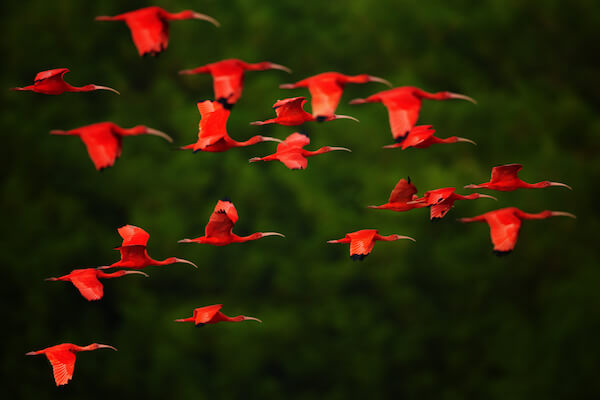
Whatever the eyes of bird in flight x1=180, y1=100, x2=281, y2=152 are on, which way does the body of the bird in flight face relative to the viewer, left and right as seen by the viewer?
facing to the right of the viewer

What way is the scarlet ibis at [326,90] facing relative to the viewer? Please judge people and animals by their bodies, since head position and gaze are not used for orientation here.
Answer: to the viewer's right

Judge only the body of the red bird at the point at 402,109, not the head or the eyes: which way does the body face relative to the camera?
to the viewer's right

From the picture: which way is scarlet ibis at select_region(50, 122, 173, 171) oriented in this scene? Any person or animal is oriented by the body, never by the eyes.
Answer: to the viewer's right

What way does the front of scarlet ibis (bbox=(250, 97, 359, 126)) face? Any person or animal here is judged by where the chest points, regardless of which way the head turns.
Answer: to the viewer's right

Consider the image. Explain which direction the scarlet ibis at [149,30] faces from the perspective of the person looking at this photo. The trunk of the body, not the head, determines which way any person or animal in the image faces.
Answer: facing to the right of the viewer

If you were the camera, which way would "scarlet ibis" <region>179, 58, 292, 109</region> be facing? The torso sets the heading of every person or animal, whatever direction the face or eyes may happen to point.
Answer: facing to the right of the viewer

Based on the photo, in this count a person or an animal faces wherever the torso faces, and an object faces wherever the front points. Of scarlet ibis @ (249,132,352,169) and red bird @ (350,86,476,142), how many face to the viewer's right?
2

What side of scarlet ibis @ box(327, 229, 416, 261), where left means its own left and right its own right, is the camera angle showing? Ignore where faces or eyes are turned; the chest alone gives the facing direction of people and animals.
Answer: right

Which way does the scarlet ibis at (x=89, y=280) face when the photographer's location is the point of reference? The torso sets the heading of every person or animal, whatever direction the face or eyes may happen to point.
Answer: facing to the right of the viewer
